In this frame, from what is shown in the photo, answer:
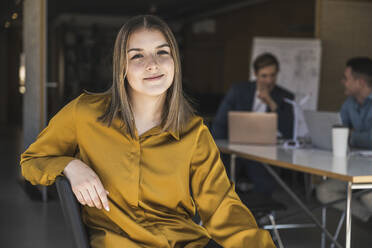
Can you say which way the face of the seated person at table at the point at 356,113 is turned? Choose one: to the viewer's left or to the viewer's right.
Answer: to the viewer's left

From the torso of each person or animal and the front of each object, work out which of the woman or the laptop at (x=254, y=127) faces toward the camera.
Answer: the woman

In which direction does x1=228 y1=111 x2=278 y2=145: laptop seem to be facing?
away from the camera

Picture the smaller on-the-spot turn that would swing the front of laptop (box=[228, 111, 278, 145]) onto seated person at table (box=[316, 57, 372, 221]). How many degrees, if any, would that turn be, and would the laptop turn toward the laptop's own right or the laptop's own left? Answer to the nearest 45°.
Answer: approximately 45° to the laptop's own right

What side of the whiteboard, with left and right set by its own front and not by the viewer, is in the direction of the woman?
front

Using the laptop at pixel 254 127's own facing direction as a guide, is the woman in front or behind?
behind

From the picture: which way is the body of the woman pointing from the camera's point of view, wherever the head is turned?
toward the camera

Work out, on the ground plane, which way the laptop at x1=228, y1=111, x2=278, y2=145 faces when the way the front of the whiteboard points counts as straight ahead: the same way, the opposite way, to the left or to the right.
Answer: the opposite way

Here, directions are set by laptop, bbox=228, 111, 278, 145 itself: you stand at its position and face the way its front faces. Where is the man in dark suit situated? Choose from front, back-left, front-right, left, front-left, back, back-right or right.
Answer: front

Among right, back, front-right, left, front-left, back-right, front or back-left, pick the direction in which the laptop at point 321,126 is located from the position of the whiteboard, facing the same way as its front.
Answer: front

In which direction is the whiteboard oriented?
toward the camera

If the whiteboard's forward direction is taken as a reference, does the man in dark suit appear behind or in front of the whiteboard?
in front

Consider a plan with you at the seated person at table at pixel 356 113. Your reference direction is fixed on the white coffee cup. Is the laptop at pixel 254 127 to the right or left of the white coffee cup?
right

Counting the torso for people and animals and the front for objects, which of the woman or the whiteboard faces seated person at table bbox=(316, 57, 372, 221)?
the whiteboard

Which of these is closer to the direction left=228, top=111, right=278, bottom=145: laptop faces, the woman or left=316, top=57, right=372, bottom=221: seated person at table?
the seated person at table

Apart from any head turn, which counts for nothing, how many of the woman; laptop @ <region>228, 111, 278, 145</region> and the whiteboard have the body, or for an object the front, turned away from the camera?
1

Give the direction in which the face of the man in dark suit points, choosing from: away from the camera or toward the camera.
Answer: toward the camera
